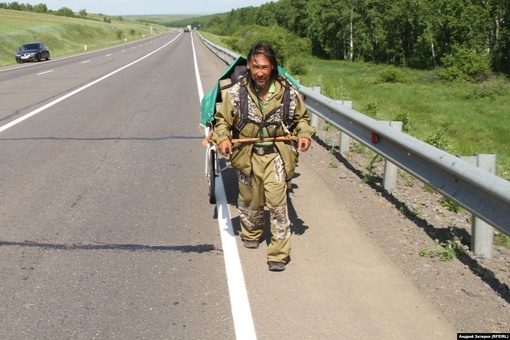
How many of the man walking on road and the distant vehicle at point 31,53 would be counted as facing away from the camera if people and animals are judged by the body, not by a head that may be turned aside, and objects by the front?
0

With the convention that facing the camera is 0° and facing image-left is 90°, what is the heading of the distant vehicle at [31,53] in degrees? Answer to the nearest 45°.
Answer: approximately 45°

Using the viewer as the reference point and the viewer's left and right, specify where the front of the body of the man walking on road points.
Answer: facing the viewer

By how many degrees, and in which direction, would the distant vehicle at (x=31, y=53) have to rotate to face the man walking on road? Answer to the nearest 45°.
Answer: approximately 45° to its left

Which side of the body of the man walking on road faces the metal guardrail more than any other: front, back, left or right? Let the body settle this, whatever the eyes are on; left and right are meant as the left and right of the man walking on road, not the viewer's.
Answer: left

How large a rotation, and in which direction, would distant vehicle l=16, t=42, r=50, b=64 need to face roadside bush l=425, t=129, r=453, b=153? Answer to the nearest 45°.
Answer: approximately 45° to its left

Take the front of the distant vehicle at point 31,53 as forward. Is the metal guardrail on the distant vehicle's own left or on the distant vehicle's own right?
on the distant vehicle's own left

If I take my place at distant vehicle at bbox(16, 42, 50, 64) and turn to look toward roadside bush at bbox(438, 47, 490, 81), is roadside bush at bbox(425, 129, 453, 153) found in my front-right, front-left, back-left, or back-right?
front-right
